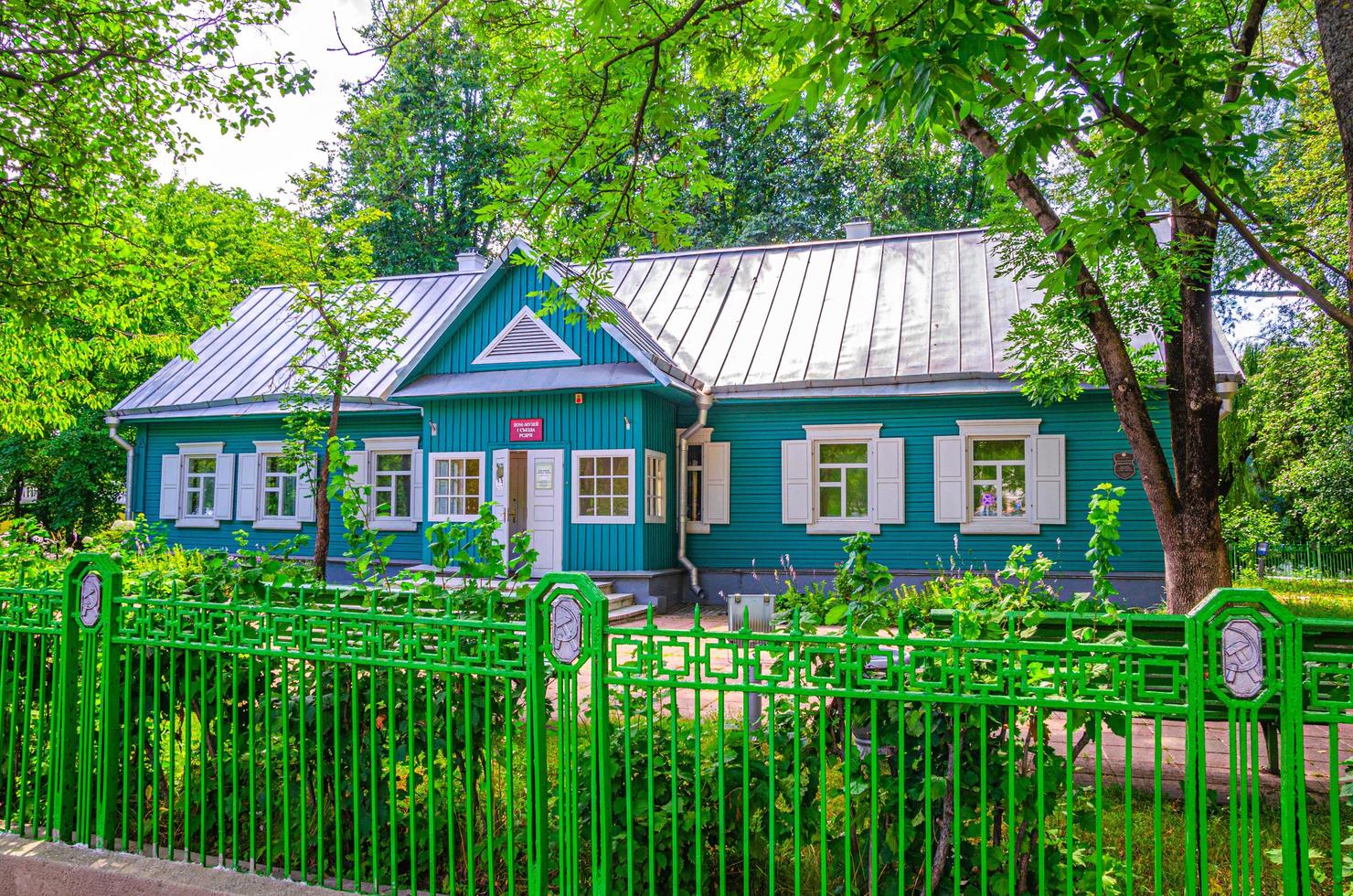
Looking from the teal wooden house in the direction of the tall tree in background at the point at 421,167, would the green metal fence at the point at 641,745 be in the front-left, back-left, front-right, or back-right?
back-left

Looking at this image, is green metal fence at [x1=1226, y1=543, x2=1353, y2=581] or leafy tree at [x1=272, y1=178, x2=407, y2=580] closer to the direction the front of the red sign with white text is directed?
the leafy tree

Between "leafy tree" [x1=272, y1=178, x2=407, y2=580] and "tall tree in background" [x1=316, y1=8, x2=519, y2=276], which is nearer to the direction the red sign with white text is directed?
the leafy tree

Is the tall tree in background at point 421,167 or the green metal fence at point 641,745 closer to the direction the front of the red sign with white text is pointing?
the green metal fence

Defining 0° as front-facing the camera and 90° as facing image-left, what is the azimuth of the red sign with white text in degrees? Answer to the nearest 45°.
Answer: approximately 0°

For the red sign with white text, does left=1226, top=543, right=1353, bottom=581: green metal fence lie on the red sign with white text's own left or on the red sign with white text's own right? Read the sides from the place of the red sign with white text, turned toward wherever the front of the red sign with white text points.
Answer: on the red sign with white text's own left

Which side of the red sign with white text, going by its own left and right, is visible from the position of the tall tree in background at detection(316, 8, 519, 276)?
back
